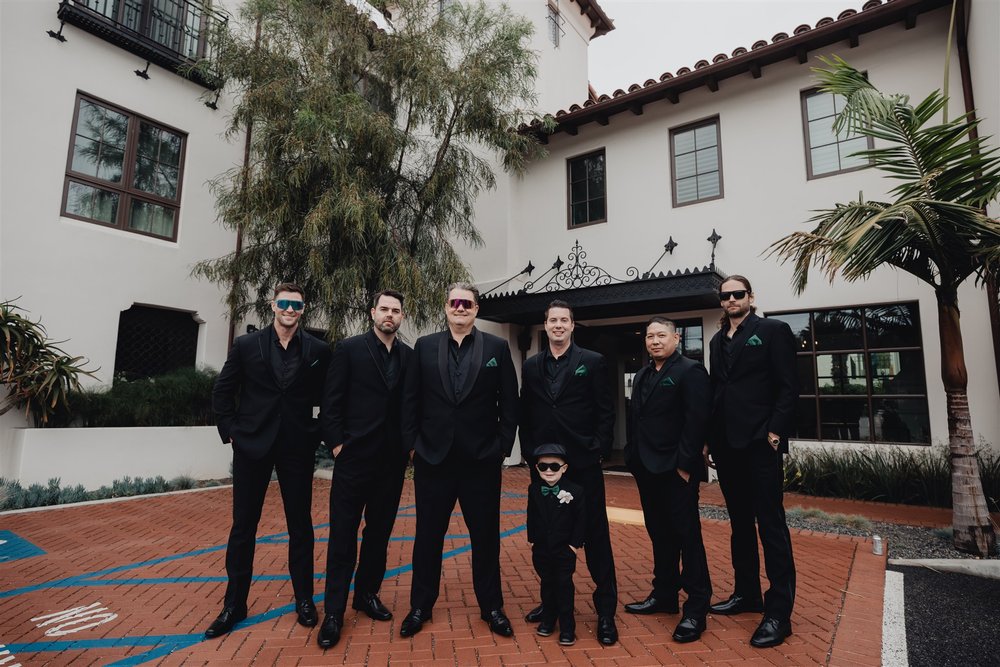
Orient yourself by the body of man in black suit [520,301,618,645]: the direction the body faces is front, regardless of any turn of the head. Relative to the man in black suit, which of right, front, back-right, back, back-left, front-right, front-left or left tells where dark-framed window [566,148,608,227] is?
back

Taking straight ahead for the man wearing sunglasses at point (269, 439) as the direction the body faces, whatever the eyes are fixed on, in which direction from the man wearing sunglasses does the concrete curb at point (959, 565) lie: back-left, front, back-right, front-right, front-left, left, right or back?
left

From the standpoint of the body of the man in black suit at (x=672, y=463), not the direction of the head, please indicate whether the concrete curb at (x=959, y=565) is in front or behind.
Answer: behind

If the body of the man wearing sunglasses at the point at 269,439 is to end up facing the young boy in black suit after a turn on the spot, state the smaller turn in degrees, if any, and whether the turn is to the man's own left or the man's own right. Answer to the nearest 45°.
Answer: approximately 45° to the man's own left

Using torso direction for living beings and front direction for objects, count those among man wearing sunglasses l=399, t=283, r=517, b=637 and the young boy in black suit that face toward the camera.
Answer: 2

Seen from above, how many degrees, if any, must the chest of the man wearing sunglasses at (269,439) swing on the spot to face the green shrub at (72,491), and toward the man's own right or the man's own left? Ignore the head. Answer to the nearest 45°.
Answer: approximately 135° to the man's own right

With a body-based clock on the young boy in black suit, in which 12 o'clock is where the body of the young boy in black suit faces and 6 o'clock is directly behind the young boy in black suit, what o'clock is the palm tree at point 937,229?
The palm tree is roughly at 8 o'clock from the young boy in black suit.

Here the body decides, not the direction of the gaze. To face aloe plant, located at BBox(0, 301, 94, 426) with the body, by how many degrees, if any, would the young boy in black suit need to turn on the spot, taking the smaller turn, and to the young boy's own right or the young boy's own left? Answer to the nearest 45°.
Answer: approximately 135° to the young boy's own right

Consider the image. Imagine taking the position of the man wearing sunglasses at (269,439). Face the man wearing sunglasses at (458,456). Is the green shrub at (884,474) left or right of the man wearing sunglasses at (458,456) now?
left

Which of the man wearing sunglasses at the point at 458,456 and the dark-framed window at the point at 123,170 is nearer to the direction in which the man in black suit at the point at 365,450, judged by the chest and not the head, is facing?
the man wearing sunglasses

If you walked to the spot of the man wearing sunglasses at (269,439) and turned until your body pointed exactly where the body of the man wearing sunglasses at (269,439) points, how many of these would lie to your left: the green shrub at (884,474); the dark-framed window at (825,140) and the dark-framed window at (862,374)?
3

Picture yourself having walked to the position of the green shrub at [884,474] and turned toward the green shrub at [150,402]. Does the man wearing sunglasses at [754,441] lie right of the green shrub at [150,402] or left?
left
